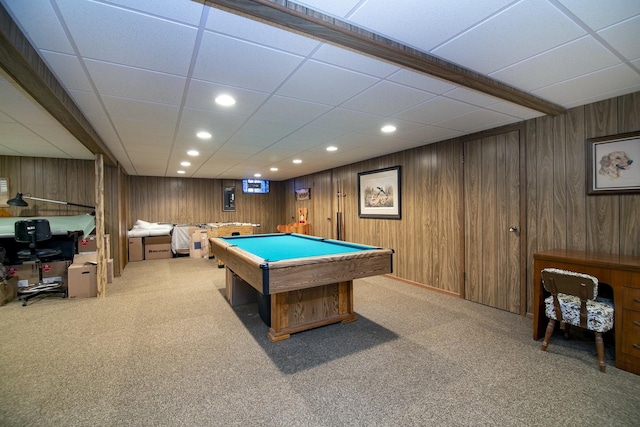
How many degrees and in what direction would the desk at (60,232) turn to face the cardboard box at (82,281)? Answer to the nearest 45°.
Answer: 0° — it already faces it

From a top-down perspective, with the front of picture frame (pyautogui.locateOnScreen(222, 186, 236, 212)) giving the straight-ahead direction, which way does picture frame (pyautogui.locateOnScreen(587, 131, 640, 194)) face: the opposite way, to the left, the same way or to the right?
to the right

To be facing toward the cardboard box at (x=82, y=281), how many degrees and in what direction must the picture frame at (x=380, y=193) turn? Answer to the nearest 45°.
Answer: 0° — it already faces it

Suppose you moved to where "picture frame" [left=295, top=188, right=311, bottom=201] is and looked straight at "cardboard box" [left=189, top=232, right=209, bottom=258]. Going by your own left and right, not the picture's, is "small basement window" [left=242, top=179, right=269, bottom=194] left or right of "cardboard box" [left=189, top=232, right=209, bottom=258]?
right

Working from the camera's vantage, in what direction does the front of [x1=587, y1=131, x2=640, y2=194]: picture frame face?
facing the viewer and to the left of the viewer

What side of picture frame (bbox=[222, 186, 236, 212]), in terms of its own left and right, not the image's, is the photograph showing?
front

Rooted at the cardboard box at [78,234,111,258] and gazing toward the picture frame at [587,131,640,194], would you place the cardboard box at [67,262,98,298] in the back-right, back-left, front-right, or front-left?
front-right

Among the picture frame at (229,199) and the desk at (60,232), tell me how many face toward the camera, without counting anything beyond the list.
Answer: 2

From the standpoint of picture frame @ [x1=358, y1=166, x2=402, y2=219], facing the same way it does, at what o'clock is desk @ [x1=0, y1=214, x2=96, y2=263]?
The desk is roughly at 1 o'clock from the picture frame.

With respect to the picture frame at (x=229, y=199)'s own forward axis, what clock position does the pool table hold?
The pool table is roughly at 12 o'clock from the picture frame.

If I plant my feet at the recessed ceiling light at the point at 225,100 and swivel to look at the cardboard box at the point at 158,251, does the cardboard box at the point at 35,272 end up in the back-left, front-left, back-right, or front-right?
front-left

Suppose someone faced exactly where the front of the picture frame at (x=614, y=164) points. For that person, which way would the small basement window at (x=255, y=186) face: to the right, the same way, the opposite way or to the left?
to the left

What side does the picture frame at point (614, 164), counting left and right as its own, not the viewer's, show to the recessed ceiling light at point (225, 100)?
front
